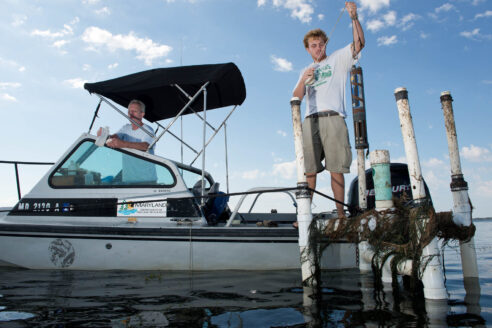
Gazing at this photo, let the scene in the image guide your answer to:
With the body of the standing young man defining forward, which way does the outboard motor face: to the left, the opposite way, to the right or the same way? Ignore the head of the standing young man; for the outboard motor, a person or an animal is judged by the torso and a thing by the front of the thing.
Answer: to the right

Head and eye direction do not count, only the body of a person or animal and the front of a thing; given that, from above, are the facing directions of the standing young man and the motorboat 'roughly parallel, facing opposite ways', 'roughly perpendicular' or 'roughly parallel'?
roughly perpendicular

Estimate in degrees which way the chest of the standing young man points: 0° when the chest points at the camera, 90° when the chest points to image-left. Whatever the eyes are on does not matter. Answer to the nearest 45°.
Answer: approximately 0°

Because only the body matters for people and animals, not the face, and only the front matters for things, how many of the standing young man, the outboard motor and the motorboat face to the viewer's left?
2

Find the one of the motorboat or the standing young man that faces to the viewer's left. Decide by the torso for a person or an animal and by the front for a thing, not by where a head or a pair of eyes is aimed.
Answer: the motorboat

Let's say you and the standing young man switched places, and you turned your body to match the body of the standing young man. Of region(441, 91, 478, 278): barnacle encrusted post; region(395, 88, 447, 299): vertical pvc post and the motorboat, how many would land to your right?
1

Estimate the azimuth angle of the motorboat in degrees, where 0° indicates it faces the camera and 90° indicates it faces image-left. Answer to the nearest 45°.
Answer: approximately 90°

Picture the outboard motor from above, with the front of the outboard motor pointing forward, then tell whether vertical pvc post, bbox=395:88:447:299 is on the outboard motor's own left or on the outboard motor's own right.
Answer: on the outboard motor's own left

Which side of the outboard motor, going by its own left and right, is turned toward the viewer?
left
